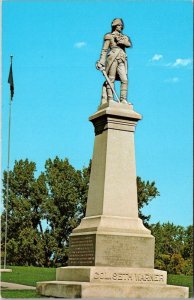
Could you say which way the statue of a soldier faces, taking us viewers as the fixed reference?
facing the viewer and to the right of the viewer

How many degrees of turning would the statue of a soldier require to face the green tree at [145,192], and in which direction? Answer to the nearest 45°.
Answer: approximately 135° to its left

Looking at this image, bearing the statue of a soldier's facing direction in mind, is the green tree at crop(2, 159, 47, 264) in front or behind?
behind
